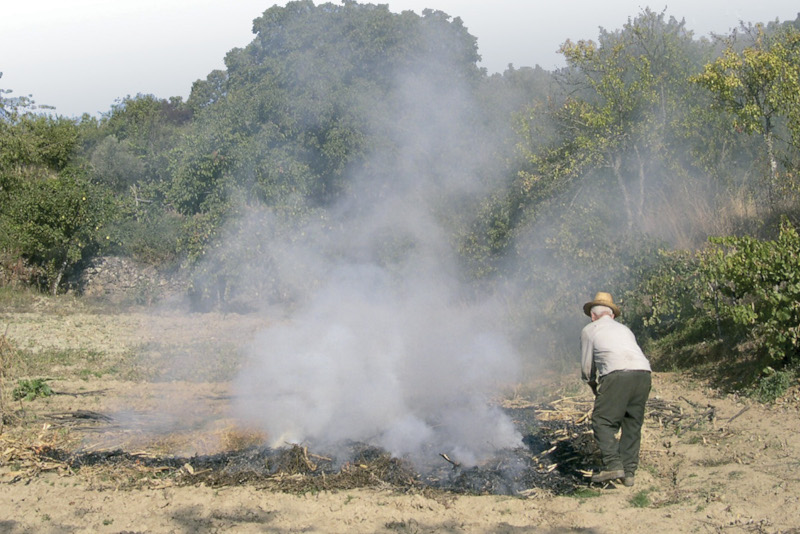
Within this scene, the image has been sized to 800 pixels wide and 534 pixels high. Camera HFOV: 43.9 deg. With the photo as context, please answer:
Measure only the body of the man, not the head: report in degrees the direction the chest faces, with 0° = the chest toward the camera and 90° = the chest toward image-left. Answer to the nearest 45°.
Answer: approximately 135°

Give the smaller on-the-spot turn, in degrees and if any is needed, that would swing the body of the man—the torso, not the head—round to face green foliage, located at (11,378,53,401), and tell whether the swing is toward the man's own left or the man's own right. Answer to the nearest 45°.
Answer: approximately 45° to the man's own left

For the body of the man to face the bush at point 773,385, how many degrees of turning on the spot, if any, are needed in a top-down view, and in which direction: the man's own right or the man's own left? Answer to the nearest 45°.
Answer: approximately 90° to the man's own right

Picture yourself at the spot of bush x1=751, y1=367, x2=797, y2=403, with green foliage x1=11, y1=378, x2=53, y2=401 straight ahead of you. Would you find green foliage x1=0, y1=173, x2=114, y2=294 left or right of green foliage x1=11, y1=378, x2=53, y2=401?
right

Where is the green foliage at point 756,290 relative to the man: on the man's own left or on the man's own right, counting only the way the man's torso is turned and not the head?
on the man's own right

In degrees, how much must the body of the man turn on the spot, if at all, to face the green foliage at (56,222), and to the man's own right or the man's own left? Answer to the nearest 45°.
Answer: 0° — they already face it
